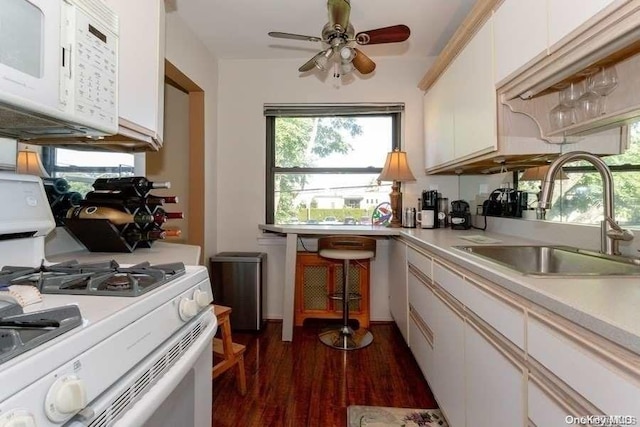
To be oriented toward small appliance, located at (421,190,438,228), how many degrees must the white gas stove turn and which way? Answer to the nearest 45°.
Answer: approximately 90° to its left

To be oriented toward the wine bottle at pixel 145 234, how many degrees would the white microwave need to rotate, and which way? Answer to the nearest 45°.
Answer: approximately 90° to its left

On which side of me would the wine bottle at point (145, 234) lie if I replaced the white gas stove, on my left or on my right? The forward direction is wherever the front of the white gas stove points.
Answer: on my left

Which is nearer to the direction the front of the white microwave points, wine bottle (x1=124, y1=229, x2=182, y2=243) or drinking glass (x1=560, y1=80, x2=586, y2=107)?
the drinking glass

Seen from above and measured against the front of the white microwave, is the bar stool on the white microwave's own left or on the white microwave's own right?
on the white microwave's own left

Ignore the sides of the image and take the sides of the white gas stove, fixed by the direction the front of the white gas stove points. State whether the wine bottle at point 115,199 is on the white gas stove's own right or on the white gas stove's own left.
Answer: on the white gas stove's own left

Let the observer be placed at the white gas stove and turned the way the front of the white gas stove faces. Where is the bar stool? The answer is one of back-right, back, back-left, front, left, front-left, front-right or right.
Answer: left

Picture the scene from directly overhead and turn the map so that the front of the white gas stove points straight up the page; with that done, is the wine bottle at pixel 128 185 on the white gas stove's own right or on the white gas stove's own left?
on the white gas stove's own left

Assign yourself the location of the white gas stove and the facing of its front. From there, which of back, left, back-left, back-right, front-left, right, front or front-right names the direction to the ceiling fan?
left

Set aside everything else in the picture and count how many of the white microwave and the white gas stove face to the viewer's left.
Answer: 0

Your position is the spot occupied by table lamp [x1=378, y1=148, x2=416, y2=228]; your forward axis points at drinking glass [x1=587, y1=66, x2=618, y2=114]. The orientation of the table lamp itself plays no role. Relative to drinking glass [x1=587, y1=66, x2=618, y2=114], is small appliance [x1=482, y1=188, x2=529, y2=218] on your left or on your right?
left

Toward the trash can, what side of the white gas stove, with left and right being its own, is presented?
left
